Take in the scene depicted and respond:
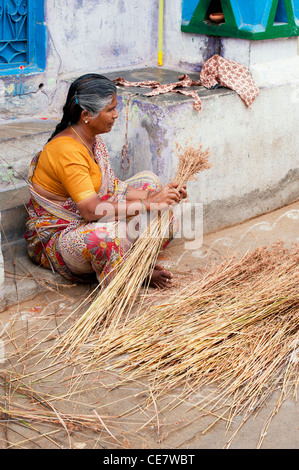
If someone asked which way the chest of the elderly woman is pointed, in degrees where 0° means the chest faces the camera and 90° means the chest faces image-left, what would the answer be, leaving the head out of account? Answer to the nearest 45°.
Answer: approximately 270°

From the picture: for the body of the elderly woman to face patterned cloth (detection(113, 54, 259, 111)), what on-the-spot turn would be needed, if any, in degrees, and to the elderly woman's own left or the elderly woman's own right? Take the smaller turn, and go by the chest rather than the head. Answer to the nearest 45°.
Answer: approximately 45° to the elderly woman's own left

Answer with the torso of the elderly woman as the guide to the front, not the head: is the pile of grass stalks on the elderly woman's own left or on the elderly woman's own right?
on the elderly woman's own right

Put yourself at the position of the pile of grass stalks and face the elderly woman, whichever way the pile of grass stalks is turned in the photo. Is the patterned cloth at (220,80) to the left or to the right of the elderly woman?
right

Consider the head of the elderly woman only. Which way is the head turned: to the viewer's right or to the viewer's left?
to the viewer's right

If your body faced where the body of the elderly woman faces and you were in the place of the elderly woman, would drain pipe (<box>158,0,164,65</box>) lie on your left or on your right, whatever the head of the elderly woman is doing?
on your left
